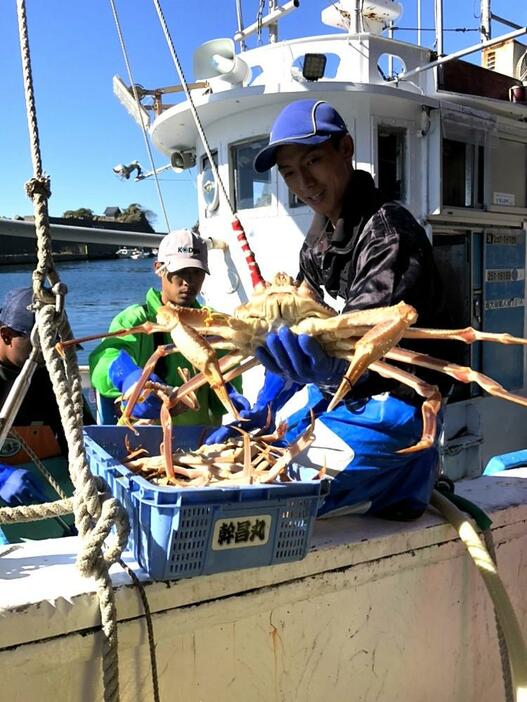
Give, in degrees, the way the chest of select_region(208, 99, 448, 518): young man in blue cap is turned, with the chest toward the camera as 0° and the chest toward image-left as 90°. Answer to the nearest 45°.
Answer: approximately 45°

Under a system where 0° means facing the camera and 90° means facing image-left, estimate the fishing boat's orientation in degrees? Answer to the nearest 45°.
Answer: approximately 45°

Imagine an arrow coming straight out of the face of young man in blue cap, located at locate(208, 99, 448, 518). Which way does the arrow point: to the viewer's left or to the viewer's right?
to the viewer's left

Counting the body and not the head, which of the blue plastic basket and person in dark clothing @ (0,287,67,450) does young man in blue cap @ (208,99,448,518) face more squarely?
the blue plastic basket

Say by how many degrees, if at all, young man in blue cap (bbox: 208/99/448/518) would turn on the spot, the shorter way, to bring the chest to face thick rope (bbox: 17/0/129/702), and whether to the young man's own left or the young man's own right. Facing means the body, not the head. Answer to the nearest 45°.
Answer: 0° — they already face it
